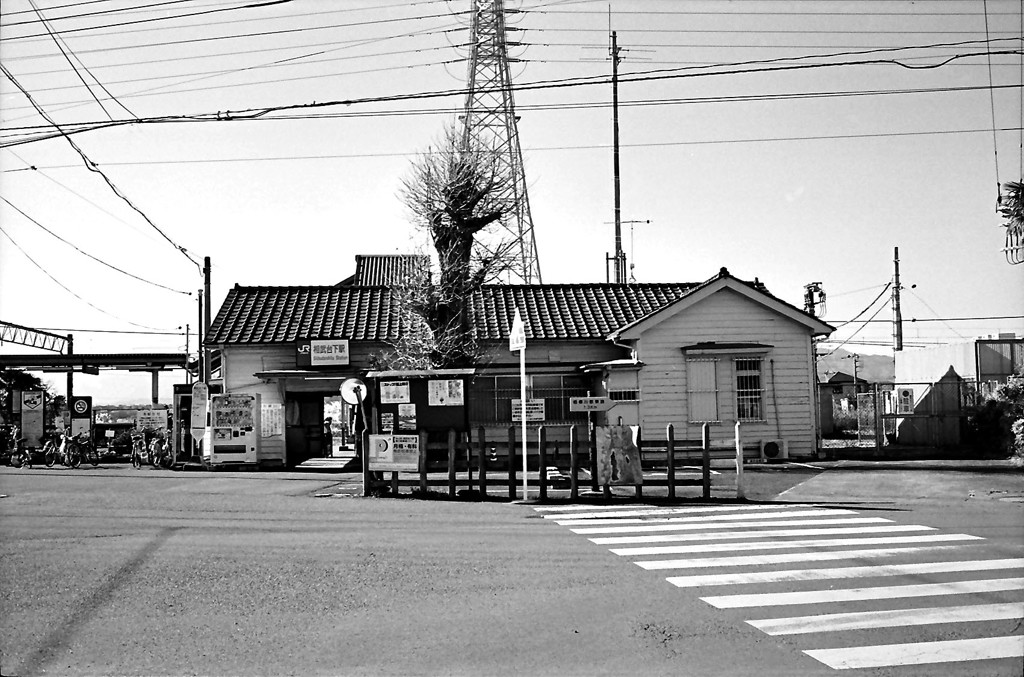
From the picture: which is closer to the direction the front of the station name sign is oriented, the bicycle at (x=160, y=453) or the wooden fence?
the wooden fence

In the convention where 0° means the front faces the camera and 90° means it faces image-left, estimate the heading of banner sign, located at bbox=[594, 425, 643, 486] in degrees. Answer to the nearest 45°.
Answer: approximately 0°

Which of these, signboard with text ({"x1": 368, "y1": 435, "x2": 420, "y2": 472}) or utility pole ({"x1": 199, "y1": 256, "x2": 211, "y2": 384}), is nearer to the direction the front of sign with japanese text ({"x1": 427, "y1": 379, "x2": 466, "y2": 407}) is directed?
the signboard with text

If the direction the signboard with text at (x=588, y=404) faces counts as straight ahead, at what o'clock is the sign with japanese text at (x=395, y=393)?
The sign with japanese text is roughly at 3 o'clock from the signboard with text.

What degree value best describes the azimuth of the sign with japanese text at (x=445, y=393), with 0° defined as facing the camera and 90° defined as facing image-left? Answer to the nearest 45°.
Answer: approximately 0°

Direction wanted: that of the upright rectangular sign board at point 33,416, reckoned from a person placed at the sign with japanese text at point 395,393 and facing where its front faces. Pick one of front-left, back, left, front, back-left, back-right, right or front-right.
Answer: back-right

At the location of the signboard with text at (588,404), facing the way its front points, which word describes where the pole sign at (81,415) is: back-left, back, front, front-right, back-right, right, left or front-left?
back-right
